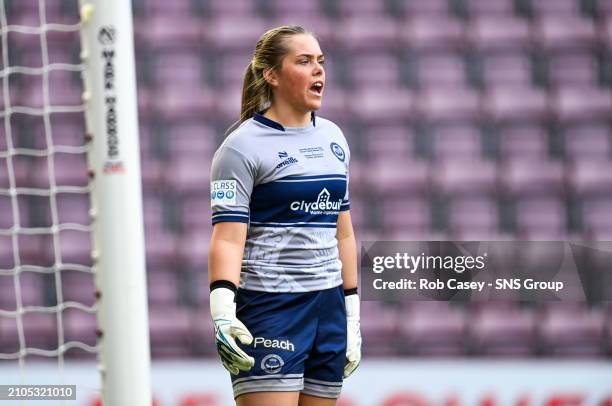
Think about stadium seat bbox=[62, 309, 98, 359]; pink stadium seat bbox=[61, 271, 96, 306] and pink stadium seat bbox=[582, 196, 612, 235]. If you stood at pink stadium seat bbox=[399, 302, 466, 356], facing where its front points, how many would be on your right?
2

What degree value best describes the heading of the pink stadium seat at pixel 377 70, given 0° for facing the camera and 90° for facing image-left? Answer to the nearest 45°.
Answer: approximately 0°

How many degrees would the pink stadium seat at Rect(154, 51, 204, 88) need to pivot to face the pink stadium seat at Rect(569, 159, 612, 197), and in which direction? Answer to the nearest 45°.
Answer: approximately 90° to its left
